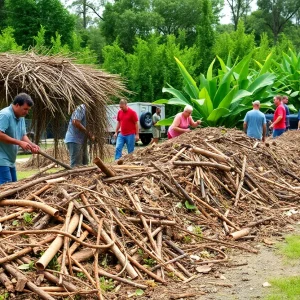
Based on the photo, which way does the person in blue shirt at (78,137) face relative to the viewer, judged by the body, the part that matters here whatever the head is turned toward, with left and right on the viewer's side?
facing to the right of the viewer

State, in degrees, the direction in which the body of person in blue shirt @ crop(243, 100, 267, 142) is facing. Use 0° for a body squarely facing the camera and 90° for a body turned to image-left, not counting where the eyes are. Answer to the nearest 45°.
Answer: approximately 180°

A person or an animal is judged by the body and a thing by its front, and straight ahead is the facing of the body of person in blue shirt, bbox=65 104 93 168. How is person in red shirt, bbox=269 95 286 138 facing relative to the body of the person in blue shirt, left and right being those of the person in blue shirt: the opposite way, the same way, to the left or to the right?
the opposite way

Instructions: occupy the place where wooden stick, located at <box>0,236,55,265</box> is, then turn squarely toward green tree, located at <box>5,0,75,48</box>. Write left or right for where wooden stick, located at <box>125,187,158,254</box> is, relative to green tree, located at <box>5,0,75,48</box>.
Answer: right

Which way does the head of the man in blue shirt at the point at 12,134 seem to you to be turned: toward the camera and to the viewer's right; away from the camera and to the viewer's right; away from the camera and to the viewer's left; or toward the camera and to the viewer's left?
toward the camera and to the viewer's right

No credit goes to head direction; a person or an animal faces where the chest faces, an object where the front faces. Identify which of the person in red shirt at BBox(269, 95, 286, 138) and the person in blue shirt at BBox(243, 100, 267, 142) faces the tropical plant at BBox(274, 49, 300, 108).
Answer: the person in blue shirt

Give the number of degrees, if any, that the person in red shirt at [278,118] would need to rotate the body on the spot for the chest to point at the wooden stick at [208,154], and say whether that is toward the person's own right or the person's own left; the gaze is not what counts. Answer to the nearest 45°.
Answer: approximately 90° to the person's own left

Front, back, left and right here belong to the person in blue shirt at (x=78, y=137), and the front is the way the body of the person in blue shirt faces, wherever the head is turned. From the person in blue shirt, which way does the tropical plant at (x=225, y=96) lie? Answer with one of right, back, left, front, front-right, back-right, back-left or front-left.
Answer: front-left

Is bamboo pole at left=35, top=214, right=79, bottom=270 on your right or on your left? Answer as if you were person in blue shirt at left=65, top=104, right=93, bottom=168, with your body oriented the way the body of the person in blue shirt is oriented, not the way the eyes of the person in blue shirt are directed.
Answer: on your right
